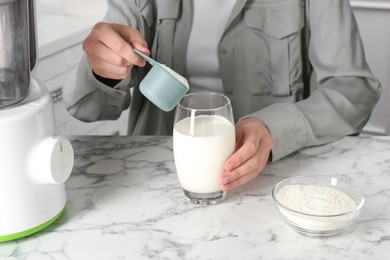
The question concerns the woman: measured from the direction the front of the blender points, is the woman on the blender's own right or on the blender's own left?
on the blender's own left

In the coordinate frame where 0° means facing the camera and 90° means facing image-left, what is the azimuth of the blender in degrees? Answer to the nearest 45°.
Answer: approximately 315°

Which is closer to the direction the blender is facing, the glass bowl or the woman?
the glass bowl

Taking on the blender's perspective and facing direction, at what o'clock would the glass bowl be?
The glass bowl is roughly at 11 o'clock from the blender.
